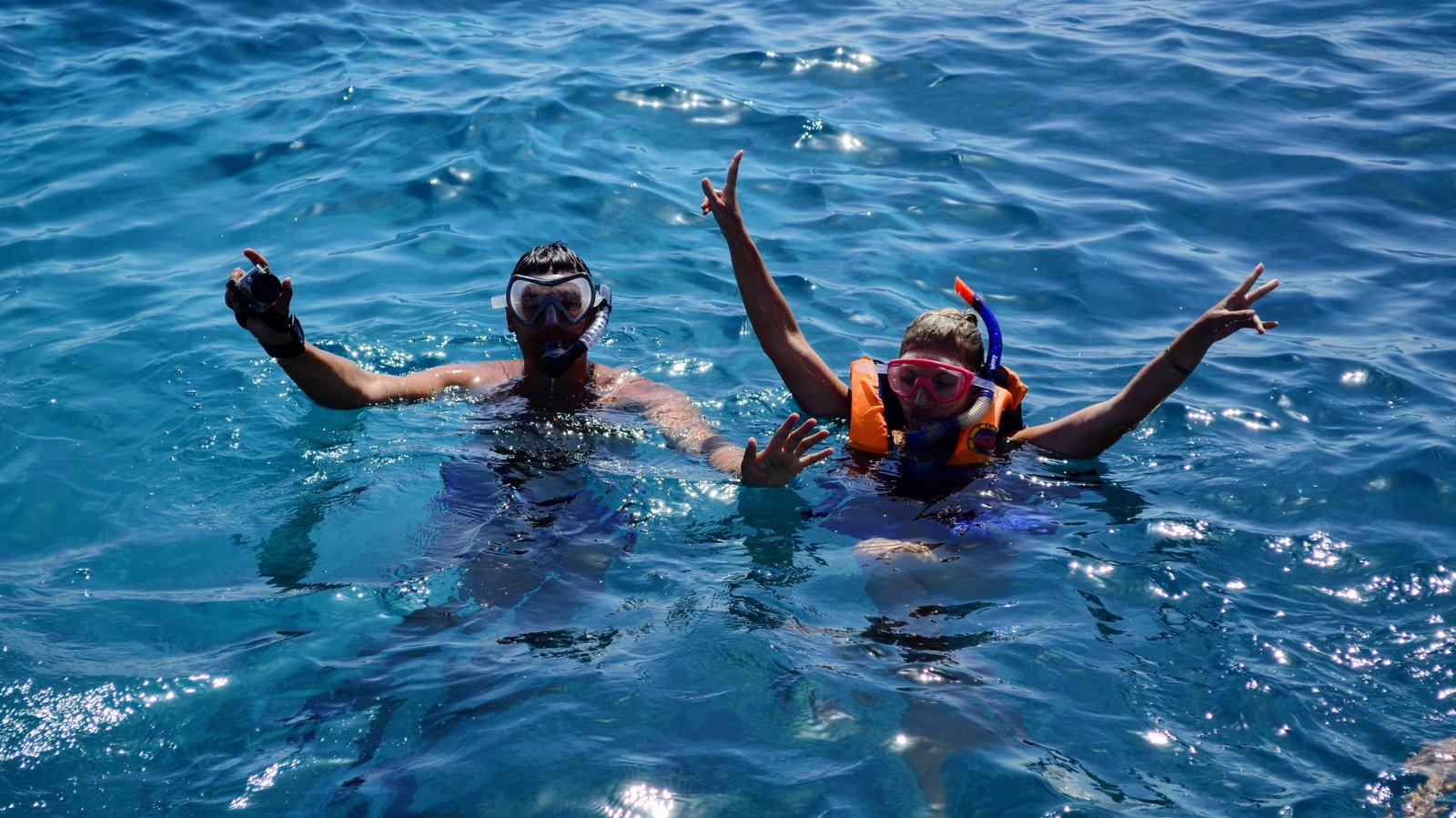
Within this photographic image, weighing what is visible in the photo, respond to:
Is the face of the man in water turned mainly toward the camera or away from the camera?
toward the camera

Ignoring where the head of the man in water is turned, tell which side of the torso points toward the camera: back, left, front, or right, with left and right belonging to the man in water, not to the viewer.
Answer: front
